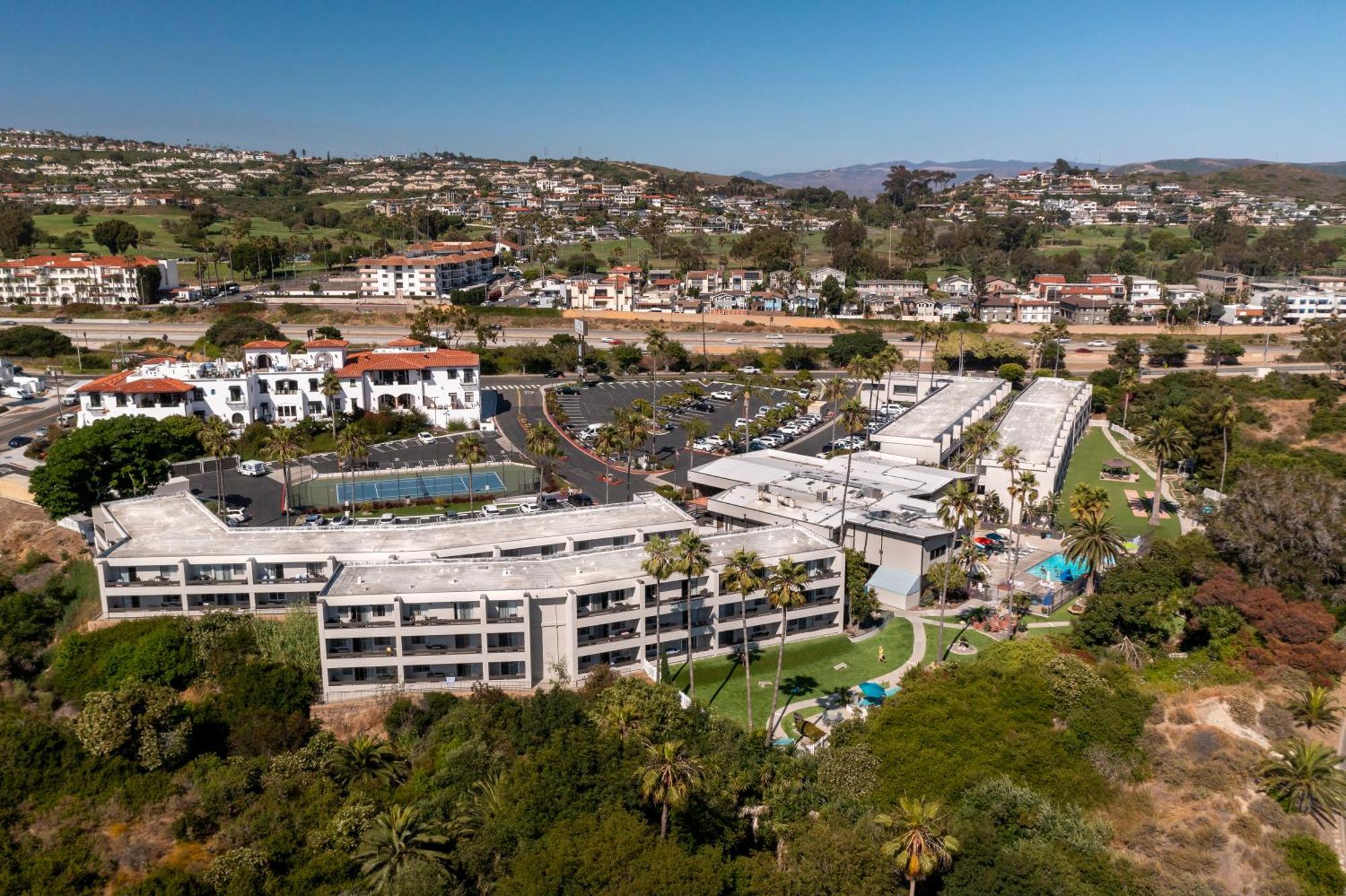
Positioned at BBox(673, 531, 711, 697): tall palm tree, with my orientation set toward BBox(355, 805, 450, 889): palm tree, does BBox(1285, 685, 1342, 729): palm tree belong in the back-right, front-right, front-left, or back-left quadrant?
back-left

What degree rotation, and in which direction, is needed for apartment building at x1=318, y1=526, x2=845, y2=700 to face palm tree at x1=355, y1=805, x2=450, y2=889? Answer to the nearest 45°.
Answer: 0° — it already faces it

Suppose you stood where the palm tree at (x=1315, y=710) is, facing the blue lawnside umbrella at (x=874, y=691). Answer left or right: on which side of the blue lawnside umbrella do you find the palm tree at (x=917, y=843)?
left

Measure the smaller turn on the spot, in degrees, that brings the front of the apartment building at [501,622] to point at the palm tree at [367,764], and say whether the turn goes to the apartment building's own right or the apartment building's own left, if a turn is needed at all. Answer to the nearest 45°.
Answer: approximately 45° to the apartment building's own right

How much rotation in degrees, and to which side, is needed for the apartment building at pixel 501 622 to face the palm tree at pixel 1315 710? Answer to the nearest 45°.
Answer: approximately 90° to its left

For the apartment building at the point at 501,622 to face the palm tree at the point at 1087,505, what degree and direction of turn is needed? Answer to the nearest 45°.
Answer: approximately 90° to its left

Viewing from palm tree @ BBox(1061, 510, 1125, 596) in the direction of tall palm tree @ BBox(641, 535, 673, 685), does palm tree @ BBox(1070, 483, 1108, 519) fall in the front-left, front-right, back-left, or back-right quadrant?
back-right

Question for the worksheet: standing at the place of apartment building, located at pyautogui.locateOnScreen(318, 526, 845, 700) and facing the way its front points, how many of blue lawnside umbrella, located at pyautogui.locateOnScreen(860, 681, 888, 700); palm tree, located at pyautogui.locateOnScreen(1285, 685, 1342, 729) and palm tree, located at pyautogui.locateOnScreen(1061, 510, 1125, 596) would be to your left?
3

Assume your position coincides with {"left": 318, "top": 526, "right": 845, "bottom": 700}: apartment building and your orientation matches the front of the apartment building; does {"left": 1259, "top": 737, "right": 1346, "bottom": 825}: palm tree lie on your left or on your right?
on your left

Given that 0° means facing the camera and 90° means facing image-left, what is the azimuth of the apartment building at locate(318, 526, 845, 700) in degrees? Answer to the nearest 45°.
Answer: approximately 0°
